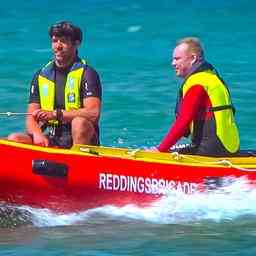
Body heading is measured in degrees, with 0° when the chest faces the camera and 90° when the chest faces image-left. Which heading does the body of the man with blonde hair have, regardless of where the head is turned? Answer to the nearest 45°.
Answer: approximately 90°

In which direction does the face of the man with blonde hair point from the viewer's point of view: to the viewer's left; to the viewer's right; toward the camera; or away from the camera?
to the viewer's left

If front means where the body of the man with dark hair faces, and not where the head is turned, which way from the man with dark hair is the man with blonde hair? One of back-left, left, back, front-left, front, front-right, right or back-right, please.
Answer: back-left

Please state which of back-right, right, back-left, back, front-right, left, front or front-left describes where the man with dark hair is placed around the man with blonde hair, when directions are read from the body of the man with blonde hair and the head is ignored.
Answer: front

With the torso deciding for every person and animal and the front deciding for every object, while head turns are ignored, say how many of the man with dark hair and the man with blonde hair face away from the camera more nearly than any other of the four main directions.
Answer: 0

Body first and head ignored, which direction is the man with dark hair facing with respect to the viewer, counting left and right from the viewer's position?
facing the viewer and to the left of the viewer
